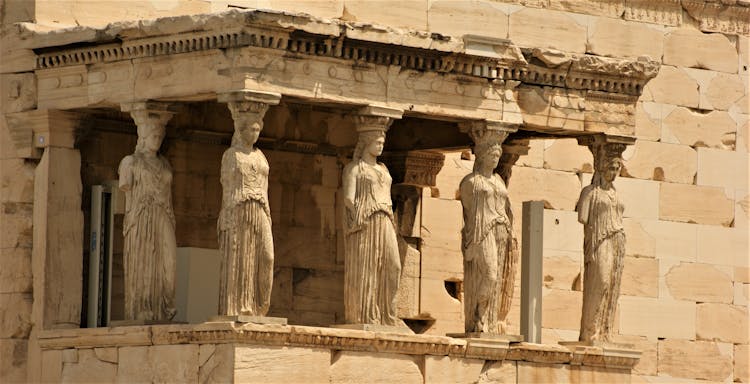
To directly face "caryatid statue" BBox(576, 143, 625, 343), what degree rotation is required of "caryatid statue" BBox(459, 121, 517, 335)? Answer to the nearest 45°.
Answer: approximately 90° to its left

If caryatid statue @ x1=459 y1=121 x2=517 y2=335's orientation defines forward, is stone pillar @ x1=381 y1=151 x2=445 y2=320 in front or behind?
behind

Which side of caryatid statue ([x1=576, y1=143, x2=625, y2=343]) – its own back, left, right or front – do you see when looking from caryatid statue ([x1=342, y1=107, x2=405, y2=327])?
right

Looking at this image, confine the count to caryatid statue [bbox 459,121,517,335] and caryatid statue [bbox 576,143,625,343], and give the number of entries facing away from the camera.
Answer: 0

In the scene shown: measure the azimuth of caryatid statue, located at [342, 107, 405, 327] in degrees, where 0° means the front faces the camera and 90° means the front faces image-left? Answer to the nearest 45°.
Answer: approximately 315°

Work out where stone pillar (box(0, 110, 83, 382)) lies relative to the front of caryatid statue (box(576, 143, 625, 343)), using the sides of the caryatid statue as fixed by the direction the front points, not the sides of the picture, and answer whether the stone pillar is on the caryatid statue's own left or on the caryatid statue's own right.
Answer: on the caryatid statue's own right

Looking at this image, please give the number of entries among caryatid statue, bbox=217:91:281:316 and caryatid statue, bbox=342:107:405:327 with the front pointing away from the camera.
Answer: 0

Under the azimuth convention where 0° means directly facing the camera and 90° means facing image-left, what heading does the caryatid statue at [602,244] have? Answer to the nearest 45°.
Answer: approximately 315°

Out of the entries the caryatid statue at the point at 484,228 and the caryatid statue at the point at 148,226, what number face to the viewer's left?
0
